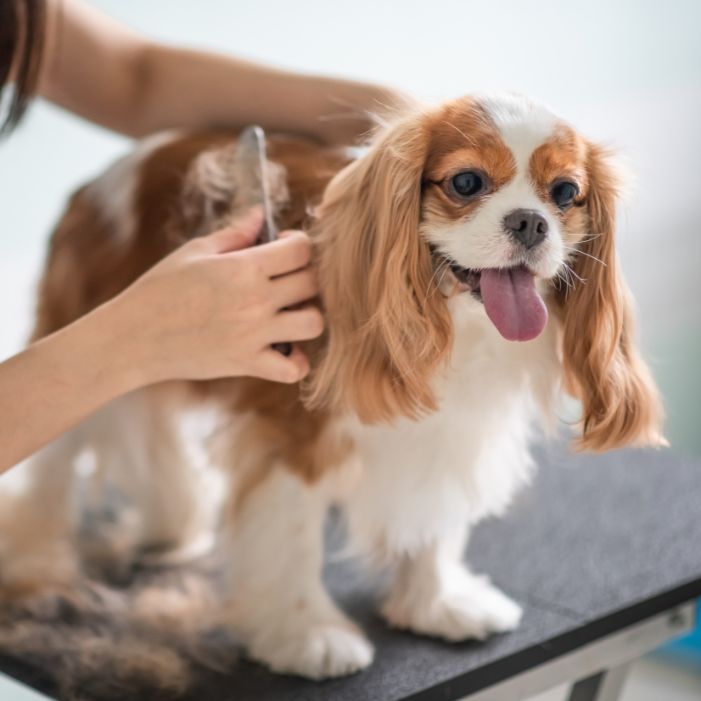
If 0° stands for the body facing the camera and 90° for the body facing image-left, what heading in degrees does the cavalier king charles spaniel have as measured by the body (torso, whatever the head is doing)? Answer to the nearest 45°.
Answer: approximately 315°

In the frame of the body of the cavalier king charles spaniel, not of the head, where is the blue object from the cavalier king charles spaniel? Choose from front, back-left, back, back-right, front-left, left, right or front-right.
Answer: left
